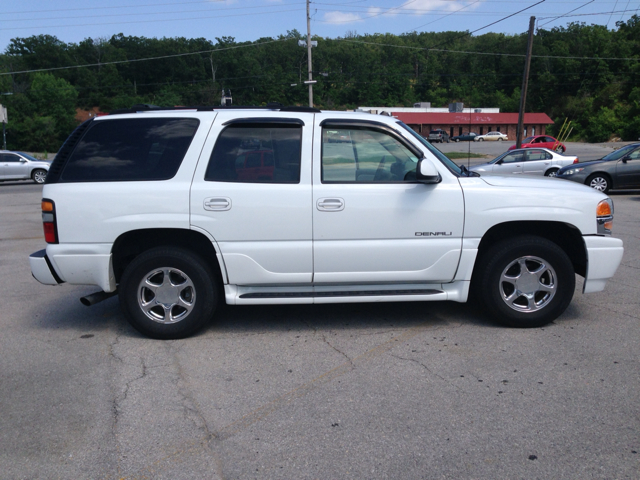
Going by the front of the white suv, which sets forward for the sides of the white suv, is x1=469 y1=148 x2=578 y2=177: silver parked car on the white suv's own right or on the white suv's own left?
on the white suv's own left

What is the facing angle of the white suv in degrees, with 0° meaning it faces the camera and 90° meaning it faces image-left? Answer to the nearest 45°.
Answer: approximately 270°

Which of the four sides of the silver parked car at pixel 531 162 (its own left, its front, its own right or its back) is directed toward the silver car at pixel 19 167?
front

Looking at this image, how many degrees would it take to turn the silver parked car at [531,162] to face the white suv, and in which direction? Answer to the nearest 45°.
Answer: approximately 90° to its left

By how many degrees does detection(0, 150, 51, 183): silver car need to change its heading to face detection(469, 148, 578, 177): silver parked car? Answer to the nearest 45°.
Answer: approximately 45° to its right

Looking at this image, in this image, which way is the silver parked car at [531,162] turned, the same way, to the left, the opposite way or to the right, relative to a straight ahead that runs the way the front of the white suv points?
the opposite way

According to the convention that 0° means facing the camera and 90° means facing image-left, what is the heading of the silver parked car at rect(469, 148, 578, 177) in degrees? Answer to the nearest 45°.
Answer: approximately 90°

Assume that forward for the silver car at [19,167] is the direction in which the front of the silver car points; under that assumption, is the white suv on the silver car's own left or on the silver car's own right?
on the silver car's own right

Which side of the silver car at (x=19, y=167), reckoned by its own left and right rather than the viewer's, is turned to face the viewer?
right

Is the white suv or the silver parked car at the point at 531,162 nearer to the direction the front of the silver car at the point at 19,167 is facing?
the silver parked car
